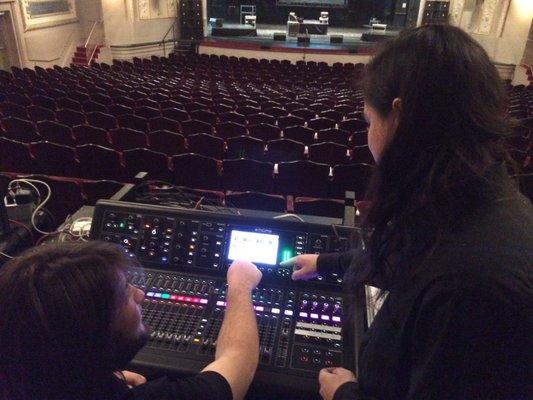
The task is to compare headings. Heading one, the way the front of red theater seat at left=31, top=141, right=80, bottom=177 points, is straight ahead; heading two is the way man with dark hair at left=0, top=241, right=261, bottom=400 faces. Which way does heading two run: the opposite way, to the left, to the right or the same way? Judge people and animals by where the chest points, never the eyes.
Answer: the same way

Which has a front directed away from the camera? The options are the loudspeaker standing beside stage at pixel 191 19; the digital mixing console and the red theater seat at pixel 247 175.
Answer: the red theater seat

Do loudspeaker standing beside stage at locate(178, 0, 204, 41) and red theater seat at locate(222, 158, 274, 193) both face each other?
yes

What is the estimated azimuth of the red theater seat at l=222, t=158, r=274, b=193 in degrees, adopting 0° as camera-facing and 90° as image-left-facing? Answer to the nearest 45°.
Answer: approximately 180°

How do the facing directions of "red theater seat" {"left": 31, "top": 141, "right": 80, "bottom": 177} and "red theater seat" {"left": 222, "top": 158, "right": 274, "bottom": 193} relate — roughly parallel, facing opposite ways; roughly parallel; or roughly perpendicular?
roughly parallel

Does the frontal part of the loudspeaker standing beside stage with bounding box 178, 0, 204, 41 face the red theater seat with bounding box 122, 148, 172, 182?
yes

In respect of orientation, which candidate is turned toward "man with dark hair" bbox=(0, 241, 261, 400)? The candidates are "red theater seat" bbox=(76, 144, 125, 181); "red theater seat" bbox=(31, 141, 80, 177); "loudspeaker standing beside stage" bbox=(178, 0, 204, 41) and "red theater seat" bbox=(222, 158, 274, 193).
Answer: the loudspeaker standing beside stage

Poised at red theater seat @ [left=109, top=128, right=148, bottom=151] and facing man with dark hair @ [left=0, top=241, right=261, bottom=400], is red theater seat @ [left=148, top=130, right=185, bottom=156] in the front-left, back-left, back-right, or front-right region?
front-left

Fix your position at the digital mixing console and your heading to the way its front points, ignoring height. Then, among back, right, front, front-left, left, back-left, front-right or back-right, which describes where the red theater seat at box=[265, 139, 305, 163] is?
back

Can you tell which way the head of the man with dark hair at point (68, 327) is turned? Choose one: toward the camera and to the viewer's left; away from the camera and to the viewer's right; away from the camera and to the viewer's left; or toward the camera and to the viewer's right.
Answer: away from the camera and to the viewer's right

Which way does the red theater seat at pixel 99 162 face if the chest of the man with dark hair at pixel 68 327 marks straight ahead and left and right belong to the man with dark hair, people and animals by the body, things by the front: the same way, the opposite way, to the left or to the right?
the same way

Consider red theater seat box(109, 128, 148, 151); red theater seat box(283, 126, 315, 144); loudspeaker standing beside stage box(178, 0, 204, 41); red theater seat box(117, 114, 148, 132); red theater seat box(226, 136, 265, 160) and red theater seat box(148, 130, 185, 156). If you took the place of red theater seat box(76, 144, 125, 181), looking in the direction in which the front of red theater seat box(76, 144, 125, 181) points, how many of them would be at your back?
0

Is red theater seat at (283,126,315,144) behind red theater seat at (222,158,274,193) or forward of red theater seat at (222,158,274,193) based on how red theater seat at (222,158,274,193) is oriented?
forward

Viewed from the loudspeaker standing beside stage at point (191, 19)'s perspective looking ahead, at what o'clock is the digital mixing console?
The digital mixing console is roughly at 12 o'clock from the loudspeaker standing beside stage.

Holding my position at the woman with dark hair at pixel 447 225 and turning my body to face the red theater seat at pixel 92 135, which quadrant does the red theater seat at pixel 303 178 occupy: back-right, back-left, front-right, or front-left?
front-right

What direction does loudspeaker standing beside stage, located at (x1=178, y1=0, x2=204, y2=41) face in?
toward the camera

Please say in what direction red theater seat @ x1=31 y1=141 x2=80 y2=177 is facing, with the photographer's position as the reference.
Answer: facing away from the viewer and to the right of the viewer

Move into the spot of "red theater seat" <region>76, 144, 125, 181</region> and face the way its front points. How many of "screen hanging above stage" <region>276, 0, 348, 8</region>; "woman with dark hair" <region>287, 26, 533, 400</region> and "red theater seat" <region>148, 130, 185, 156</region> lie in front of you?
2

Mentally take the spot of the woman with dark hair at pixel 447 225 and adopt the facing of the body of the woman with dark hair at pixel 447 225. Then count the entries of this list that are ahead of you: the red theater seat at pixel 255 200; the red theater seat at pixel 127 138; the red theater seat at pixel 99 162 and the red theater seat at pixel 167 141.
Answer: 4

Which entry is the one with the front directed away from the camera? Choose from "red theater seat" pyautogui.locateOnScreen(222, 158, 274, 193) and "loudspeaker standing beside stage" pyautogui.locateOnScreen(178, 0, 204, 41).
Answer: the red theater seat
